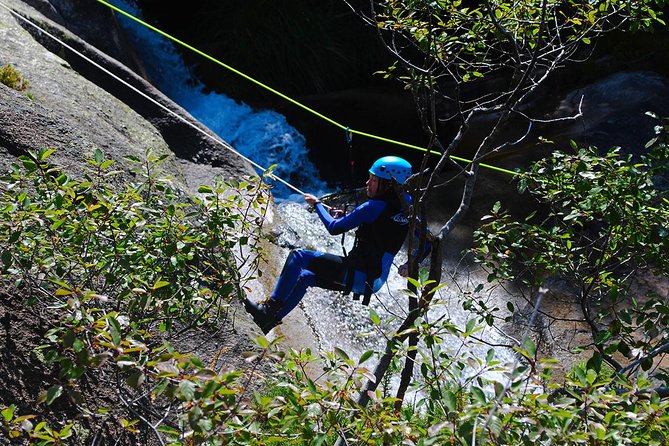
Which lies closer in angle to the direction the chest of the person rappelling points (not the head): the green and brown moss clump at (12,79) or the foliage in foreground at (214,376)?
the green and brown moss clump

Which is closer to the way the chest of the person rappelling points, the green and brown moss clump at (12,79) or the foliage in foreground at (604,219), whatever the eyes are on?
the green and brown moss clump

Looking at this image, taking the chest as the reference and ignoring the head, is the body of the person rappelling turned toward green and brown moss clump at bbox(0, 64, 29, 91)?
yes

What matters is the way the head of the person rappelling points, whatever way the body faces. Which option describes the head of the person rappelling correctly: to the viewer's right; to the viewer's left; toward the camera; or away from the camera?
to the viewer's left

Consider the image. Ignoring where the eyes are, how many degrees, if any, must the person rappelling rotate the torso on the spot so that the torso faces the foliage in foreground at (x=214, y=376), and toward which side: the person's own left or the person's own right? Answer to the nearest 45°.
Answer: approximately 90° to the person's own left

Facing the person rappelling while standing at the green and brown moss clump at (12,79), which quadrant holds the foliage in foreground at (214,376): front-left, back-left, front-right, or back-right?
front-right

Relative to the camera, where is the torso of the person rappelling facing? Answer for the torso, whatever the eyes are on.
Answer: to the viewer's left

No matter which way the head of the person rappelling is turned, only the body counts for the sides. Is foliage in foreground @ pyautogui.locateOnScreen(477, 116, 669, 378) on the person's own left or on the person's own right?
on the person's own left

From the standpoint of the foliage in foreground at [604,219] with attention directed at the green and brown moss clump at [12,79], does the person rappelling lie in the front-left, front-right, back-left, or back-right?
front-right
